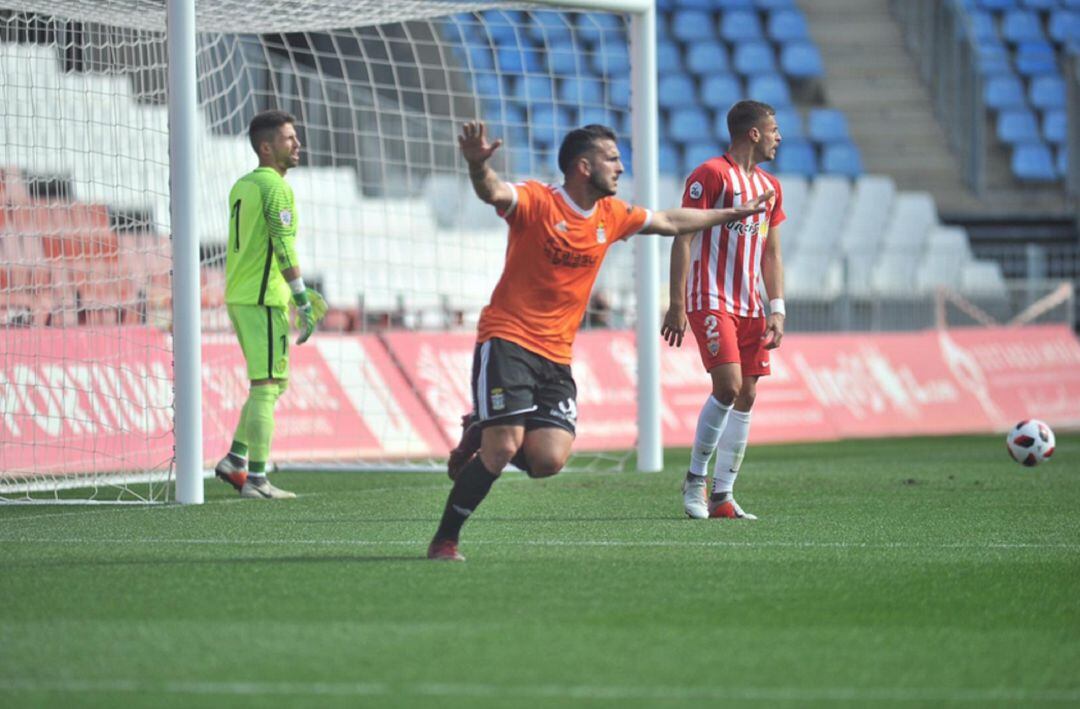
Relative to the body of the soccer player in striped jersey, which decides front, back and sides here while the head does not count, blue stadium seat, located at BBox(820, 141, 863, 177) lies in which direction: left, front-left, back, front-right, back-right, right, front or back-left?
back-left

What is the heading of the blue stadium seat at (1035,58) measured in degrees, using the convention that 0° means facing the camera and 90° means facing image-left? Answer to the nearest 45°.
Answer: approximately 0°

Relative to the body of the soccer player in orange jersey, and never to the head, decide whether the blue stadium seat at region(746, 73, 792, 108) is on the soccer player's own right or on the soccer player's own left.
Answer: on the soccer player's own left

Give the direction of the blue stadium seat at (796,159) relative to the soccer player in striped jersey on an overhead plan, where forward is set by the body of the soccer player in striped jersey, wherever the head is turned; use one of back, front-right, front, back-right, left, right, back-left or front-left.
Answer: back-left

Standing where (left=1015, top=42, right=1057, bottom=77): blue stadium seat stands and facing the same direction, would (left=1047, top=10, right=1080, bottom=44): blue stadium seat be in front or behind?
behind

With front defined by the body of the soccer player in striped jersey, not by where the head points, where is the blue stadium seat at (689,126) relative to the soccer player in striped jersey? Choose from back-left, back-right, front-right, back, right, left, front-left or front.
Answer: back-left

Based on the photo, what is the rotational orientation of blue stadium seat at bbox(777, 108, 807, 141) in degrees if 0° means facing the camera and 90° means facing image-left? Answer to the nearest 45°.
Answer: approximately 315°

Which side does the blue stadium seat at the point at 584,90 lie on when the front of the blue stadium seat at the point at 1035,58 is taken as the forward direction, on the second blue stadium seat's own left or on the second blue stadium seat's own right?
on the second blue stadium seat's own right

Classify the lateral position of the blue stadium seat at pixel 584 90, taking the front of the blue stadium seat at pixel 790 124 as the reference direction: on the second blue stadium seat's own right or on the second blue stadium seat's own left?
on the second blue stadium seat's own right

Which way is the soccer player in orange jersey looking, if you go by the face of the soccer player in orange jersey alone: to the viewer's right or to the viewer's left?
to the viewer's right

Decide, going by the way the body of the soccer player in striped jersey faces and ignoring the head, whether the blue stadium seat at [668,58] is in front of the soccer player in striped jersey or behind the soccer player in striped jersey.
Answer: behind
